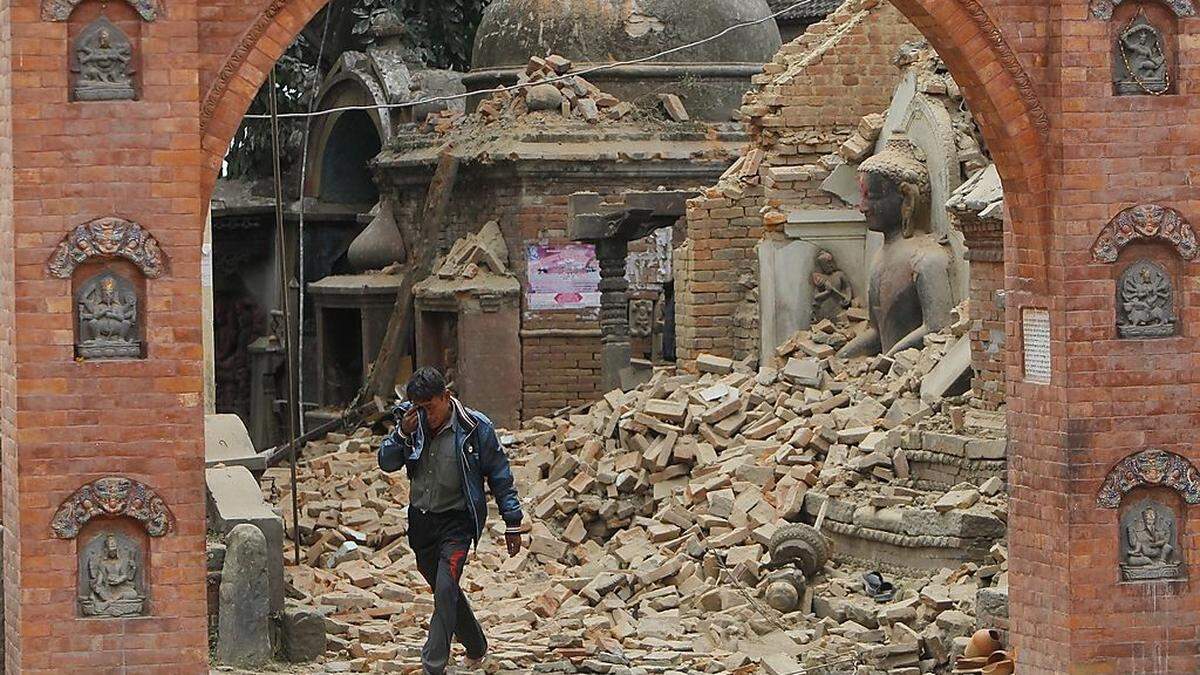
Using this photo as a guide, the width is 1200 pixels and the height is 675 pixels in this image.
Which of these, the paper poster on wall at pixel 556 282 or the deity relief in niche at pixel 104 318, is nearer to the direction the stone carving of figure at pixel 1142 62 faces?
the deity relief in niche

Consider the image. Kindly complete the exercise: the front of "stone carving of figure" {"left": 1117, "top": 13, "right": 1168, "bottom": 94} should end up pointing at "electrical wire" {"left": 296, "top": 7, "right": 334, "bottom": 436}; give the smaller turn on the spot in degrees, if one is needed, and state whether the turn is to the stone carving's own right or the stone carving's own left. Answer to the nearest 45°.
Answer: approximately 135° to the stone carving's own right

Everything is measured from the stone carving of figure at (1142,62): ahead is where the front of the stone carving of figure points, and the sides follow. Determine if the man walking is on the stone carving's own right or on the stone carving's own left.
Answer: on the stone carving's own right

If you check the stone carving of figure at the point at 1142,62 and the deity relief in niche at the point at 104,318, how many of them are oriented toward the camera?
2

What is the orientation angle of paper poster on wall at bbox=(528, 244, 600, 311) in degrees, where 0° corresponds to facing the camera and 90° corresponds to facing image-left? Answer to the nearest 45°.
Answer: approximately 0°

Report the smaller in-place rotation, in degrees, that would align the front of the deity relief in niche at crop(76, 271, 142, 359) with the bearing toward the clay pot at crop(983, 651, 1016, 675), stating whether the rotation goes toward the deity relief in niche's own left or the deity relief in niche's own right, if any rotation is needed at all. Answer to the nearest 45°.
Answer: approximately 90° to the deity relief in niche's own left

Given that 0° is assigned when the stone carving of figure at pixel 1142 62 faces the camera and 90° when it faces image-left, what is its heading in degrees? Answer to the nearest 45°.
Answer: approximately 0°

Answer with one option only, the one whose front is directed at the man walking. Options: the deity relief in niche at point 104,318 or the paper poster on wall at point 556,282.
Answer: the paper poster on wall
